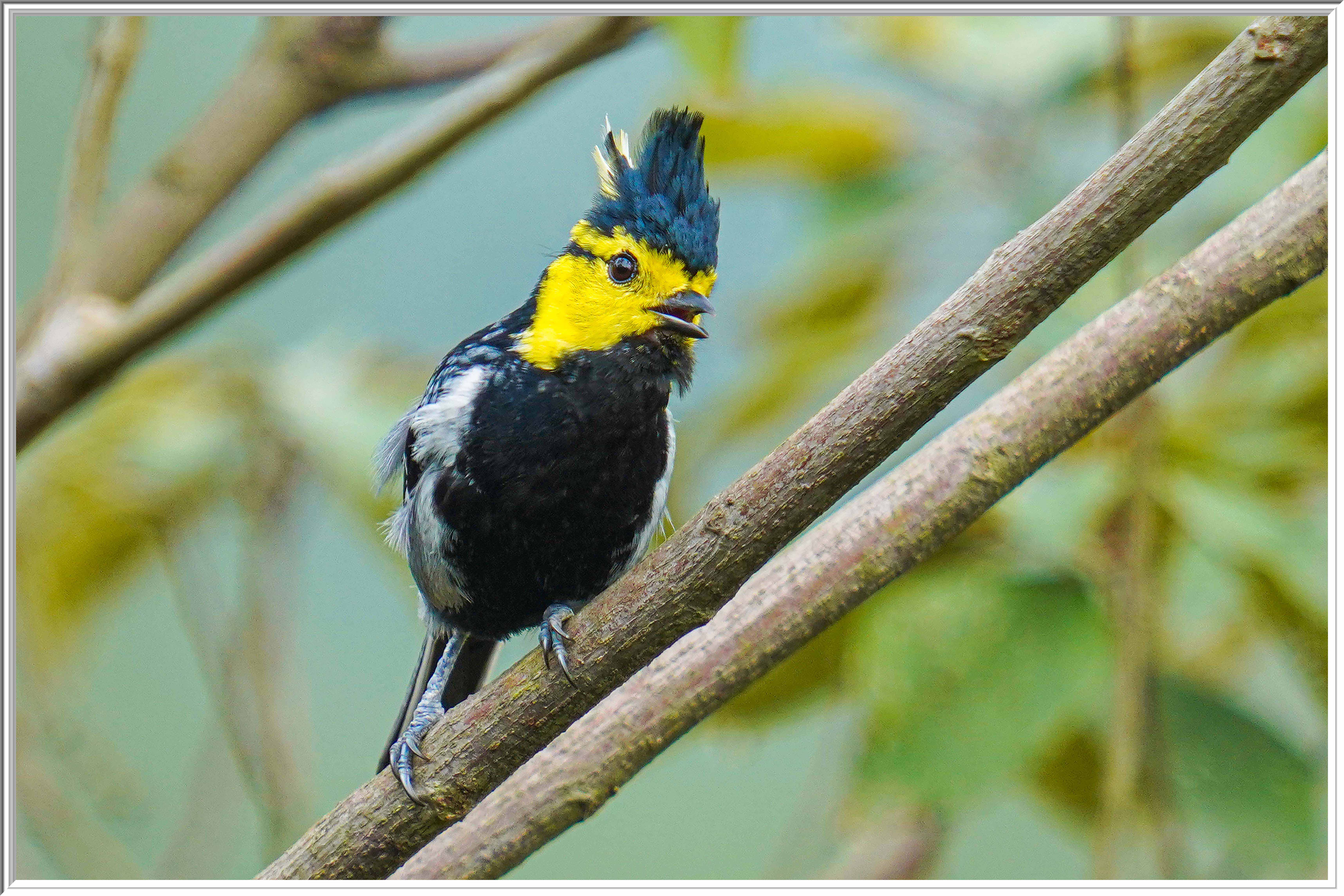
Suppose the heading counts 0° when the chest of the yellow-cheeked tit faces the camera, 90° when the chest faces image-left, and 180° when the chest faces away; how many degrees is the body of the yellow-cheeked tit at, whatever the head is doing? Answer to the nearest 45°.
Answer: approximately 315°
